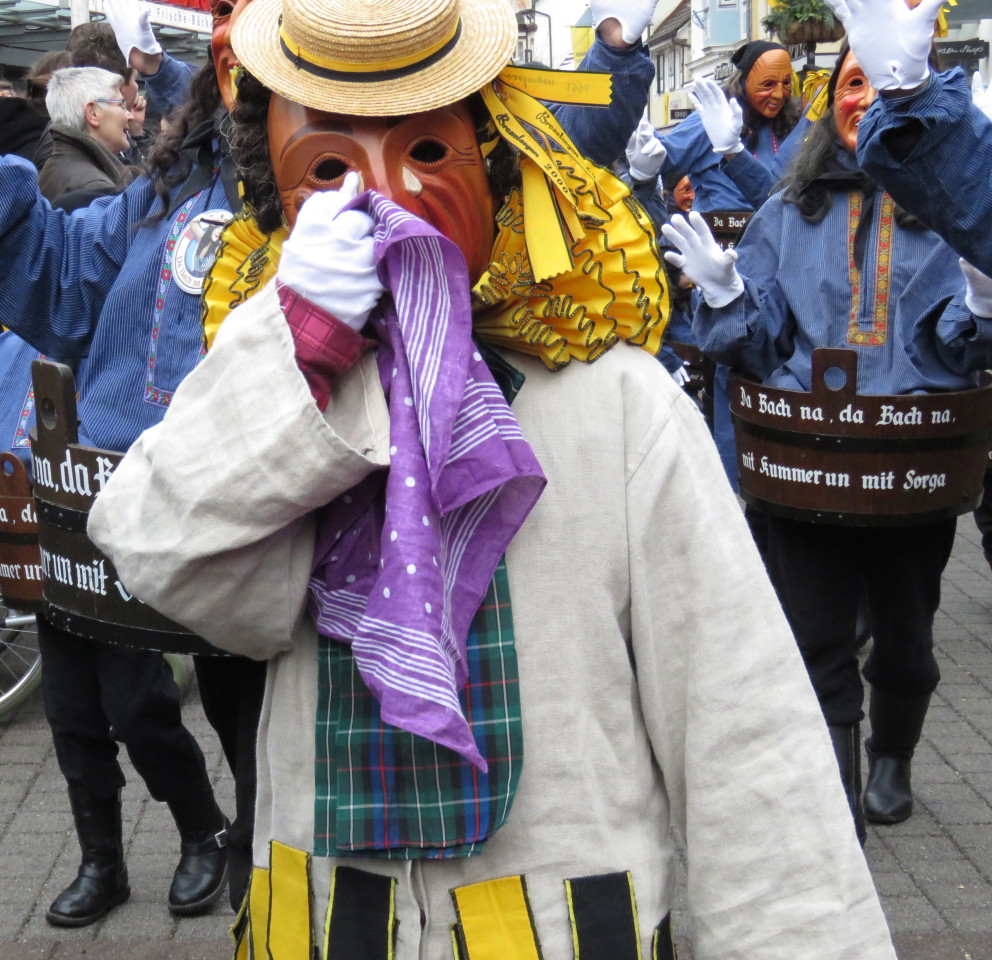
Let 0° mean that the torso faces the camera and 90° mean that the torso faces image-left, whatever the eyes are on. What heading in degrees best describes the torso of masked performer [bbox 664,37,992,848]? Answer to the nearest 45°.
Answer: approximately 0°

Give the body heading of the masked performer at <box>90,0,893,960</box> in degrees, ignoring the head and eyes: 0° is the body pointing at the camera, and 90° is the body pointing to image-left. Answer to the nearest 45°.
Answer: approximately 0°

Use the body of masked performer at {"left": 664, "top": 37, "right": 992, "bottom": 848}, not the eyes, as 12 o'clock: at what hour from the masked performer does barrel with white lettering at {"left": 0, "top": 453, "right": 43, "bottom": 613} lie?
The barrel with white lettering is roughly at 2 o'clock from the masked performer.

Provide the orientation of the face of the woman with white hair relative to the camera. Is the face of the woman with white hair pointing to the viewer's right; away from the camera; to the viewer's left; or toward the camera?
to the viewer's right

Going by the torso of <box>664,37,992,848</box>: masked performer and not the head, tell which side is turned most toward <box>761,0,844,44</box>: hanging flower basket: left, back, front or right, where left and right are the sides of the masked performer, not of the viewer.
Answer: back

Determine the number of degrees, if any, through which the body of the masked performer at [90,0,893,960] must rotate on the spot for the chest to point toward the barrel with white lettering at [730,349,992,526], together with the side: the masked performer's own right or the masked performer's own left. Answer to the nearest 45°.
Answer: approximately 135° to the masked performer's own left

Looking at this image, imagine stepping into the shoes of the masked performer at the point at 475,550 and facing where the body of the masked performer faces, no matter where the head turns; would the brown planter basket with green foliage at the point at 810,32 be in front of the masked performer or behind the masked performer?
behind
